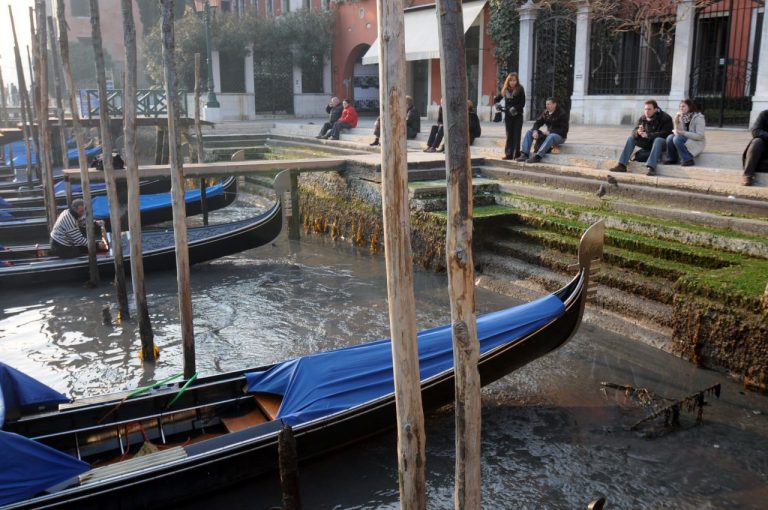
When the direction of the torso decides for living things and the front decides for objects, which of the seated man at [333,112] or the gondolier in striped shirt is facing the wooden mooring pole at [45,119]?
the seated man

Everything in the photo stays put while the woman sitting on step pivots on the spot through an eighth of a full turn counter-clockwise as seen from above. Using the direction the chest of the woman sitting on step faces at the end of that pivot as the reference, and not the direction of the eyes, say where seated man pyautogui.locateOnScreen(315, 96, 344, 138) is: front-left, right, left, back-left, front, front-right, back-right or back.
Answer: back-right

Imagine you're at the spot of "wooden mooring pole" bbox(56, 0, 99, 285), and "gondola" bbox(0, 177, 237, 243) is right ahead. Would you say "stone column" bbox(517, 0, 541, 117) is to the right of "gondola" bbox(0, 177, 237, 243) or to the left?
right

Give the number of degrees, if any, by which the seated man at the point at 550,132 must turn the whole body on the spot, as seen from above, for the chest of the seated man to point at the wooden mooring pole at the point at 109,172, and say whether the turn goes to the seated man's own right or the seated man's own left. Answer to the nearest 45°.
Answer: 0° — they already face it

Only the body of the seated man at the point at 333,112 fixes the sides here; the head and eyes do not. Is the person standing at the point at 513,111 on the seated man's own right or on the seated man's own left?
on the seated man's own left

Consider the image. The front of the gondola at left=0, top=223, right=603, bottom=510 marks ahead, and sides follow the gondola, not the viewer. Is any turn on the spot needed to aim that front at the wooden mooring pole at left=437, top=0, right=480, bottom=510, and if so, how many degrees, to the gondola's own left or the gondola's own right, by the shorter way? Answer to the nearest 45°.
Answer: approximately 90° to the gondola's own right

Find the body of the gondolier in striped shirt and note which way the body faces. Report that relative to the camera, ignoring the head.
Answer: to the viewer's right

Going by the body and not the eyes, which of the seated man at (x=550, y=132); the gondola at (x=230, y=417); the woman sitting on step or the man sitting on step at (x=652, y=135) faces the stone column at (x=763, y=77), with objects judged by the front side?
the gondola

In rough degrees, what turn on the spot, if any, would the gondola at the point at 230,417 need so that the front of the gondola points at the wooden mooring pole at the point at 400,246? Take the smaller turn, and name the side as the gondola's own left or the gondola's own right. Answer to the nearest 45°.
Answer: approximately 90° to the gondola's own right

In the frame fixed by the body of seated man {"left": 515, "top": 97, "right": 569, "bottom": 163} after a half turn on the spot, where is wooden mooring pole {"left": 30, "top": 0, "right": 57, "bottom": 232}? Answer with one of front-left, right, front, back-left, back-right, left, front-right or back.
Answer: back-left

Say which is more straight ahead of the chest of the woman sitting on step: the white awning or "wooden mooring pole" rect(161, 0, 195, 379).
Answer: the wooden mooring pole

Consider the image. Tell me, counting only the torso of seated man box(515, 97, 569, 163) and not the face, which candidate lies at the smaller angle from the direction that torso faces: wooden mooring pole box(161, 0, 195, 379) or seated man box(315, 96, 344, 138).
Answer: the wooden mooring pole

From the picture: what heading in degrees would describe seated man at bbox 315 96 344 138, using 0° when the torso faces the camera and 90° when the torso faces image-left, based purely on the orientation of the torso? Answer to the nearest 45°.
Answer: approximately 45°

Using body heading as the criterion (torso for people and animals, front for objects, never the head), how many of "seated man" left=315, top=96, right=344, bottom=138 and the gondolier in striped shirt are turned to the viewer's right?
1

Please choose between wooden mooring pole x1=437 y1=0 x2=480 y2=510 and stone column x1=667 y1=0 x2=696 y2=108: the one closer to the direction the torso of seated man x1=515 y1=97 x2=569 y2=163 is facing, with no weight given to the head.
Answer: the wooden mooring pole

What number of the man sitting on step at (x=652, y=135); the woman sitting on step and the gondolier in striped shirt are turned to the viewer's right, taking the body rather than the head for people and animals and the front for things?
1
